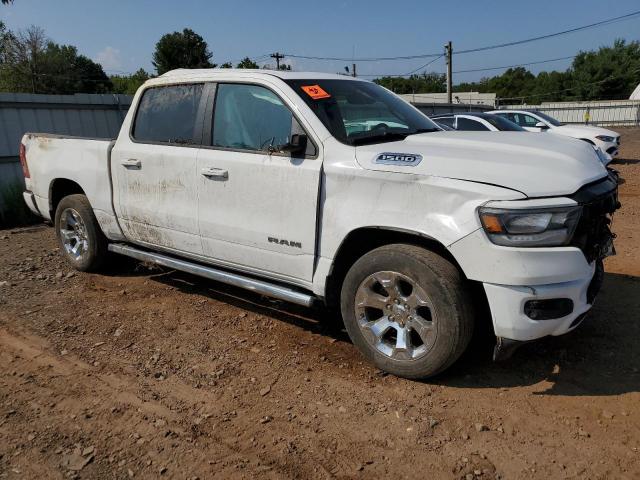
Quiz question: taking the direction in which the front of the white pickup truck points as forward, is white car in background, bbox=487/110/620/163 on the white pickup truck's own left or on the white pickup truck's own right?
on the white pickup truck's own left

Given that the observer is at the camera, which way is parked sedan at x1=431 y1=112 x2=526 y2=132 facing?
facing the viewer and to the right of the viewer

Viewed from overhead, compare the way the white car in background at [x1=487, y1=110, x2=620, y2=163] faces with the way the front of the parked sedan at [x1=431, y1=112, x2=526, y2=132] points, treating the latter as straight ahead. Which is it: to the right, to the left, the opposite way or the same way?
the same way

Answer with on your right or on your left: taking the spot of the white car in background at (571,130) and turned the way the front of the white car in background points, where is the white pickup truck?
on your right
